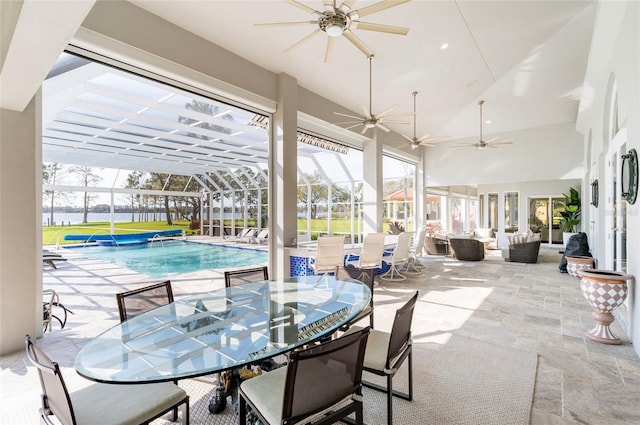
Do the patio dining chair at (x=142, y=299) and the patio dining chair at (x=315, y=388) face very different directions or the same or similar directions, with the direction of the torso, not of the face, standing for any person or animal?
very different directions

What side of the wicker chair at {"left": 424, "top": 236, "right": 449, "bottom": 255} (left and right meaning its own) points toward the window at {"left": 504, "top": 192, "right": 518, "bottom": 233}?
front

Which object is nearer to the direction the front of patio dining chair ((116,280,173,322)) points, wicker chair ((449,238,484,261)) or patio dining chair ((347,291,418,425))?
the patio dining chair

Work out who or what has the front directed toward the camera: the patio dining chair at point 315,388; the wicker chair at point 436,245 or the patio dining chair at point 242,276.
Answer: the patio dining chair at point 242,276

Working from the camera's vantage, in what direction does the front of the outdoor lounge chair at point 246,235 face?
facing the viewer and to the left of the viewer

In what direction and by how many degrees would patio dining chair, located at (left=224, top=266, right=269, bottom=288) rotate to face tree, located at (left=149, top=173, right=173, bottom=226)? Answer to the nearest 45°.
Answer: approximately 180°

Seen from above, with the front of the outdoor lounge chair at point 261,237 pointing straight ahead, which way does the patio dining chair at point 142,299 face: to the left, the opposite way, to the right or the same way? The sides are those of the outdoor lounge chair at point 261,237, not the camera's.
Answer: to the left

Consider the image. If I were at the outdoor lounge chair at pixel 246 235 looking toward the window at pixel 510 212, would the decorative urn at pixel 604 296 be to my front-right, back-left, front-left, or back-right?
front-right

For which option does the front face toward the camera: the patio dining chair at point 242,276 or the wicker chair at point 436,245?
the patio dining chair

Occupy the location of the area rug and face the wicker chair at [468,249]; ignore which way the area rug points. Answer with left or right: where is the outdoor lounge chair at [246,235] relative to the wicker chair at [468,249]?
left

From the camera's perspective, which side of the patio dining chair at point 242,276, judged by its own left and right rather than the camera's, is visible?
front

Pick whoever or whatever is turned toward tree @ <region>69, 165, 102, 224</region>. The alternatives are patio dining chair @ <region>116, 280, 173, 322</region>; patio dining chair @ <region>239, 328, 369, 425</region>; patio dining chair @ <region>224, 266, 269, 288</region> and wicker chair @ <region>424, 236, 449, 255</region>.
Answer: patio dining chair @ <region>239, 328, 369, 425</region>

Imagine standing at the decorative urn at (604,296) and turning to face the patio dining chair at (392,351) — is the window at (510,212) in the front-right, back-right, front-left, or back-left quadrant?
back-right

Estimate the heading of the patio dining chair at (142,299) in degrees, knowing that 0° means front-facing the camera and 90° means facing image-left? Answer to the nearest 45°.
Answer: approximately 315°

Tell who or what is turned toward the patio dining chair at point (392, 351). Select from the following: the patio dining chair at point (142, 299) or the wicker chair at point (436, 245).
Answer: the patio dining chair at point (142, 299)

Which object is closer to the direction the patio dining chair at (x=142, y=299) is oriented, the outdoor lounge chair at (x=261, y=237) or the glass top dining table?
the glass top dining table
